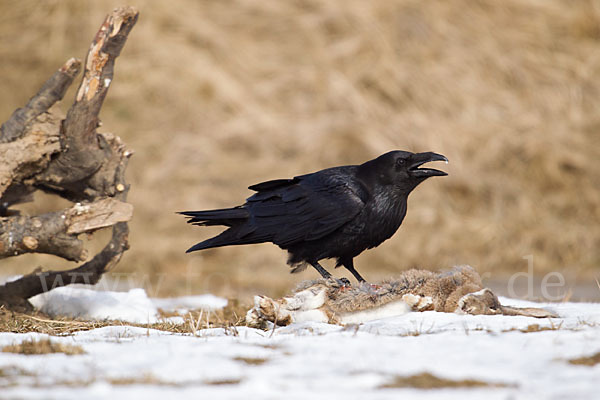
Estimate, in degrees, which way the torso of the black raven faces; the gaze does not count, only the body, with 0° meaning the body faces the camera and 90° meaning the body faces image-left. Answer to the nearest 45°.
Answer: approximately 270°

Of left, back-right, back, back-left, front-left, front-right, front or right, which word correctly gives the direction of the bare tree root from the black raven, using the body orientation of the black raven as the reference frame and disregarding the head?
back
